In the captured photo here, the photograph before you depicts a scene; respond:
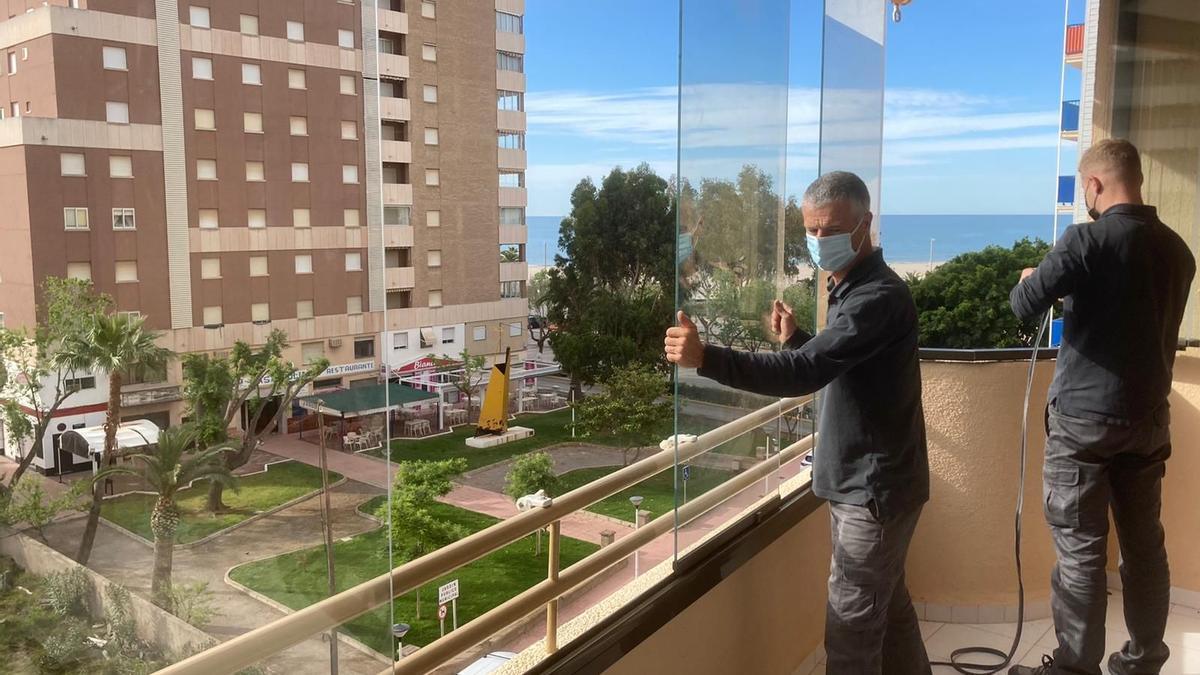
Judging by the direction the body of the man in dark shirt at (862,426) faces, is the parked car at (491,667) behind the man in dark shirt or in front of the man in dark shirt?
in front

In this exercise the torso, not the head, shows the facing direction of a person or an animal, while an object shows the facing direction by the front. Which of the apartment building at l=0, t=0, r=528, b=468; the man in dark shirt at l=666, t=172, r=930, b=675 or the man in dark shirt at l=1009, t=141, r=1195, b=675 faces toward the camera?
the apartment building

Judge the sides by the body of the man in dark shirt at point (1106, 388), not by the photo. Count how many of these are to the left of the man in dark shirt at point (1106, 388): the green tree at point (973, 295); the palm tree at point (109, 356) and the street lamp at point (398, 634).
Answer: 2

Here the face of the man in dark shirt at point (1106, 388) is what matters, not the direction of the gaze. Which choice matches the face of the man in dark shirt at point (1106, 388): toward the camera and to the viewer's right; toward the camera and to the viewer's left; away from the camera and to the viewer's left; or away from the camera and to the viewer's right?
away from the camera and to the viewer's left

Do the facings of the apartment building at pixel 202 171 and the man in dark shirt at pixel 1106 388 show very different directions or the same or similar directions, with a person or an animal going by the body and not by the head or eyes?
very different directions

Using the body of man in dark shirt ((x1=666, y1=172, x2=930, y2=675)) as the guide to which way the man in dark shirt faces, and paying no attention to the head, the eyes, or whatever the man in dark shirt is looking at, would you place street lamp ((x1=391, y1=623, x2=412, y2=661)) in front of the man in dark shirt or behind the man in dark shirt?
in front

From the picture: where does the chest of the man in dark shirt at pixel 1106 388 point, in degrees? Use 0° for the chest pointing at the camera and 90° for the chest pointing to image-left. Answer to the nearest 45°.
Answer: approximately 135°

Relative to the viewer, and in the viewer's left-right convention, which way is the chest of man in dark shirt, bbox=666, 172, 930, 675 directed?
facing to the left of the viewer

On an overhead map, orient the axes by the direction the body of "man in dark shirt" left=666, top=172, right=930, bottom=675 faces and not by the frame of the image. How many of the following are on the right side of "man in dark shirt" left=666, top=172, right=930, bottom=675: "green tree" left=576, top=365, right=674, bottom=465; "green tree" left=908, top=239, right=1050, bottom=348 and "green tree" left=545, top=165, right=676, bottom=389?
3

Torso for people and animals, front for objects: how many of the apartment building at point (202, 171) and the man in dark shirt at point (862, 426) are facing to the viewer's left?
1
